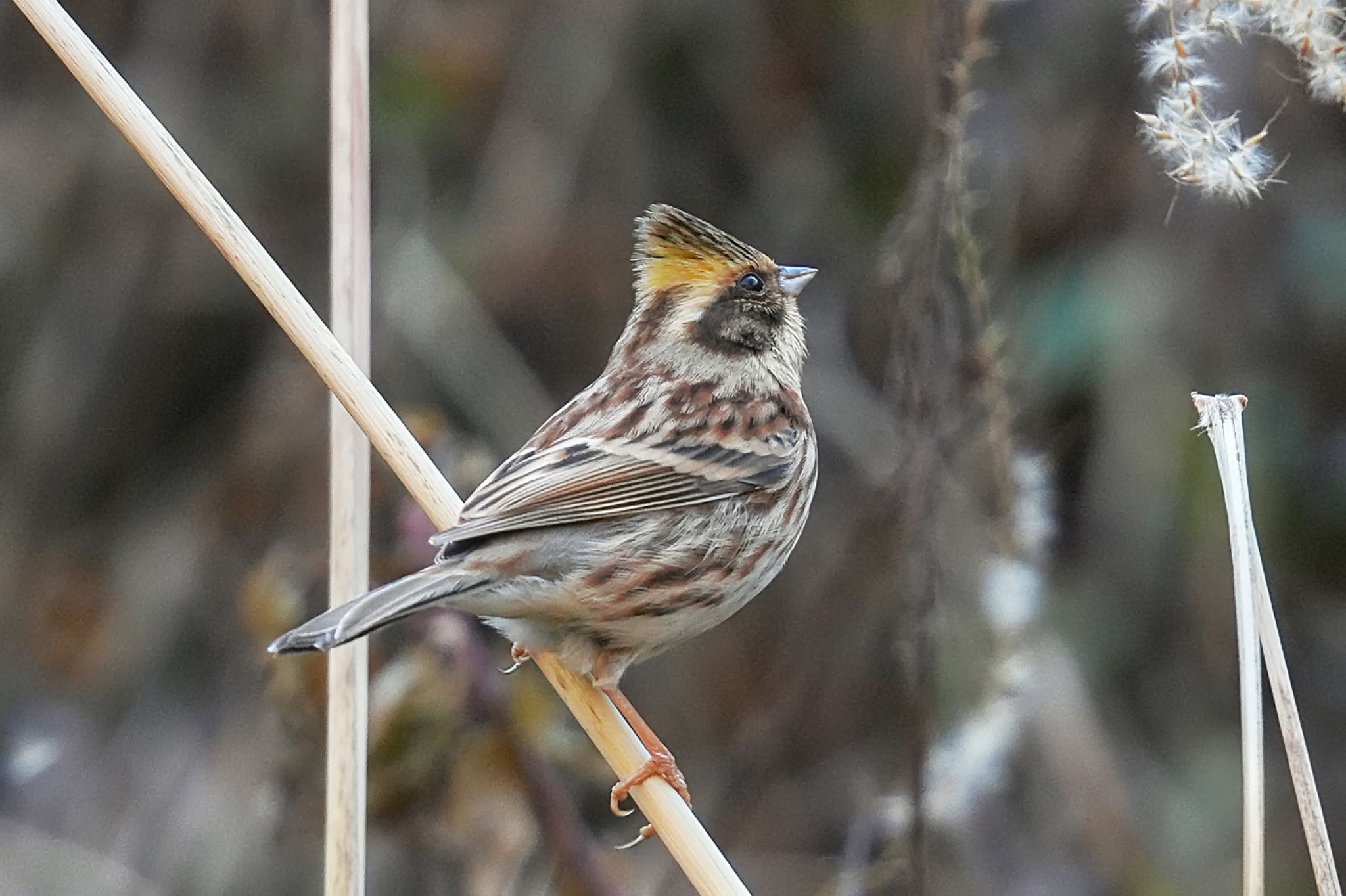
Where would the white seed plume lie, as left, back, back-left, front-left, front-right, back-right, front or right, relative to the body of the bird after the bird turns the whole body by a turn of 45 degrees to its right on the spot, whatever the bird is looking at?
front

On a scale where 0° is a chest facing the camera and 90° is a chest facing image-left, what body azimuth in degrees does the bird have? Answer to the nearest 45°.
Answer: approximately 270°

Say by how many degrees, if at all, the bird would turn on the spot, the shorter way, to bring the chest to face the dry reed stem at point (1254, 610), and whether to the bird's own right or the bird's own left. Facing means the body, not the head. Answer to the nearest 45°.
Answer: approximately 45° to the bird's own right

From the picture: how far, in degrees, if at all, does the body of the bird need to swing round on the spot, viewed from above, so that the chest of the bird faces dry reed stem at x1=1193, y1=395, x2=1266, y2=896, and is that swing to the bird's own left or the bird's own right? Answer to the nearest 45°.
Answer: approximately 45° to the bird's own right
